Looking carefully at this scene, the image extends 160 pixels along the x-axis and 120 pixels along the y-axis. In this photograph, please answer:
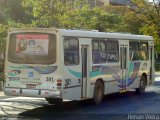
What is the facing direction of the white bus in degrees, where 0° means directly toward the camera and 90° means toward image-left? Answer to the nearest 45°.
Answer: approximately 225°
